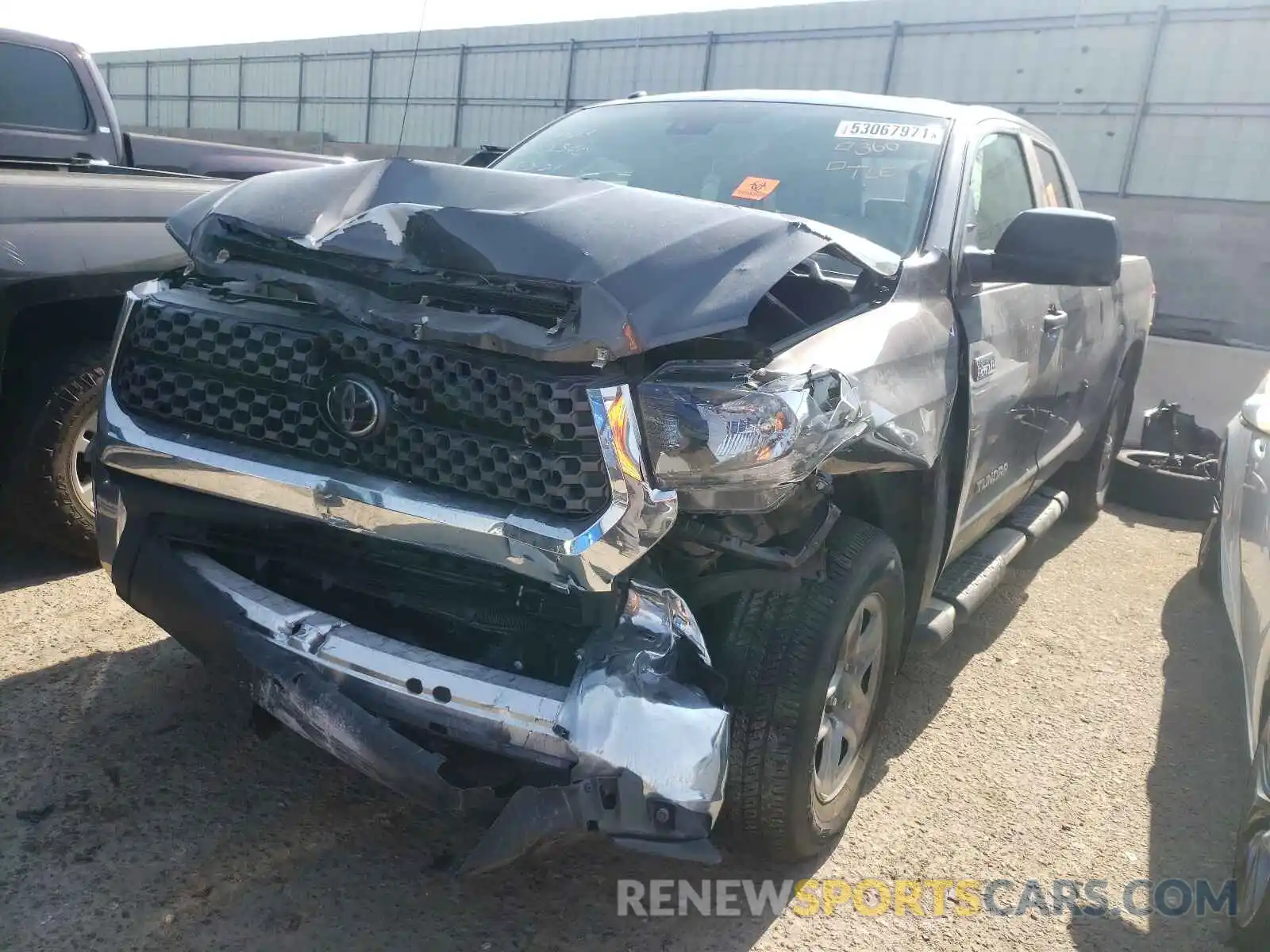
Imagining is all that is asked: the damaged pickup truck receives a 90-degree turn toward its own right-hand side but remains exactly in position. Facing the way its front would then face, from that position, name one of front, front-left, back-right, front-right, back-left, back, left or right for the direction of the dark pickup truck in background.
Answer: front

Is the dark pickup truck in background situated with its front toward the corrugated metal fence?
no

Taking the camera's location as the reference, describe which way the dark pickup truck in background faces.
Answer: facing the viewer and to the left of the viewer

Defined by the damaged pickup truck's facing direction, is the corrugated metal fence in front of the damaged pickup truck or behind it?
behind
